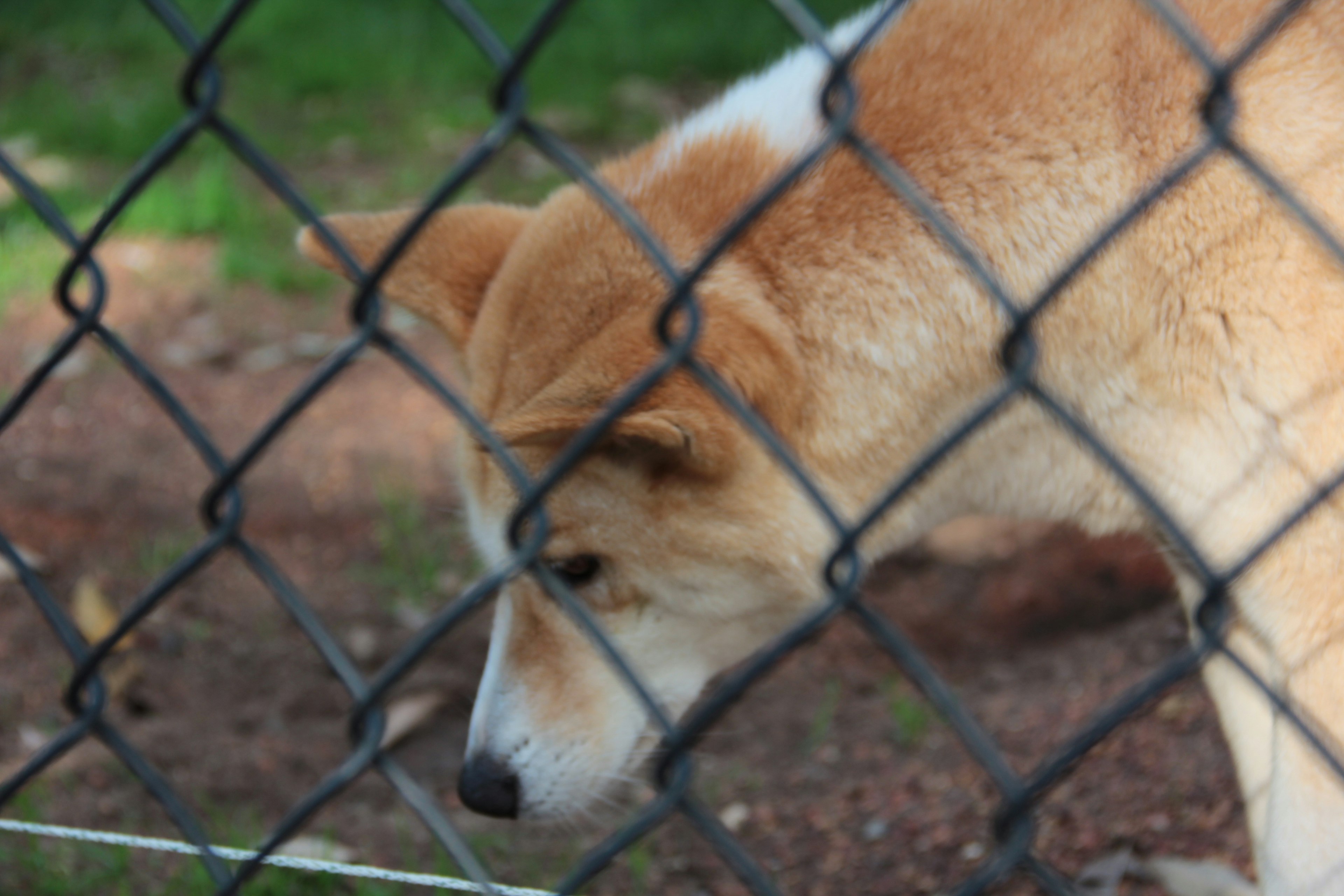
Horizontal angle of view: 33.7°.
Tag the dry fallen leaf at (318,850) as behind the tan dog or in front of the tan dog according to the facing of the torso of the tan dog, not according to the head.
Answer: in front

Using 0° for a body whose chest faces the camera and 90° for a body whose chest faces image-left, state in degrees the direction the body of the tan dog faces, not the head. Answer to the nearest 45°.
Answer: approximately 90°

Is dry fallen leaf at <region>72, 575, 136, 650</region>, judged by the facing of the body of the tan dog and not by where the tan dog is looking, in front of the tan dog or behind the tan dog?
in front
